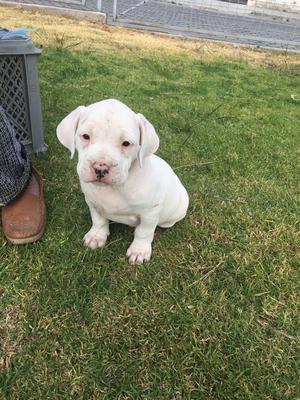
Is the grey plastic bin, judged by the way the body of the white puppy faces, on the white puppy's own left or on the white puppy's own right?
on the white puppy's own right

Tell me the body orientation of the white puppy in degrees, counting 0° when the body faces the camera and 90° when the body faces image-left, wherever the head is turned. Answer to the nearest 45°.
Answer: approximately 45°
